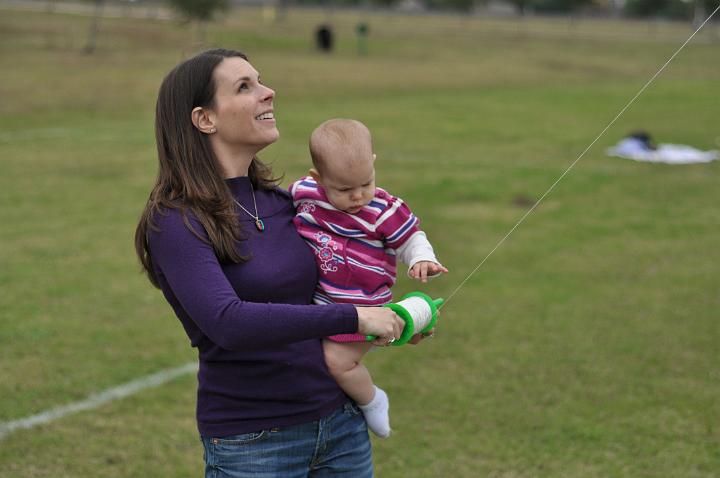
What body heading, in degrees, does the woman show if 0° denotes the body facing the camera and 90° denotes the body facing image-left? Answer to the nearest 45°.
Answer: approximately 315°

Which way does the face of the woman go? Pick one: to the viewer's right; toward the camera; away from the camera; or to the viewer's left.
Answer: to the viewer's right

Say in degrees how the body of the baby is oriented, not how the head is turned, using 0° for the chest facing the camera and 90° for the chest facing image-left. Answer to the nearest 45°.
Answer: approximately 315°

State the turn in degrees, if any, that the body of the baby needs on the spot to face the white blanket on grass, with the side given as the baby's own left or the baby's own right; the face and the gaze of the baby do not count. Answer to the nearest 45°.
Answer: approximately 135° to the baby's own left

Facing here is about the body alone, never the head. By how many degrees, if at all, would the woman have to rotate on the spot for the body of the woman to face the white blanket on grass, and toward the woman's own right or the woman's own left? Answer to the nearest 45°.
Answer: approximately 90° to the woman's own left
